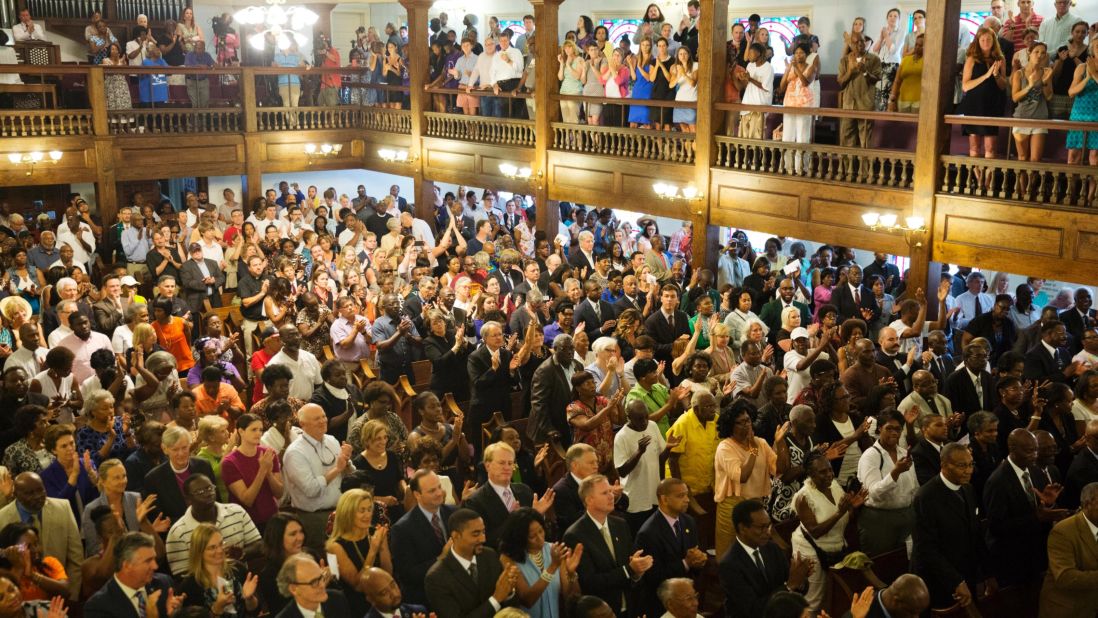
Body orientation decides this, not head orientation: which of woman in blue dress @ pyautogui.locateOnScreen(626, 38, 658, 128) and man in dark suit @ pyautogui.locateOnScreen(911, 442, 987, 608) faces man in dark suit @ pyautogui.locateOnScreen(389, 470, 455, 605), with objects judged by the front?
the woman in blue dress

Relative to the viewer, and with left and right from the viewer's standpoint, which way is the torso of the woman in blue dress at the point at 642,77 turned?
facing the viewer

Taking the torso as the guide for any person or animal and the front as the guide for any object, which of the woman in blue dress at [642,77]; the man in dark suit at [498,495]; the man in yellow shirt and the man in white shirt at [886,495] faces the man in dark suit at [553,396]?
the woman in blue dress

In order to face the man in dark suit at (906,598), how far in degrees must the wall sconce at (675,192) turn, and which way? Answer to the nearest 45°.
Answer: approximately 45° to its left

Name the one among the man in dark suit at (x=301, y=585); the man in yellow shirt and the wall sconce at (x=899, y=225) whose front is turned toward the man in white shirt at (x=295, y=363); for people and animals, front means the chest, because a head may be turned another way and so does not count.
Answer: the wall sconce

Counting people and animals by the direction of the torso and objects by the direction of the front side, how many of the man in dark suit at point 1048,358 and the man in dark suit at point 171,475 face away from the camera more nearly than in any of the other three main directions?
0

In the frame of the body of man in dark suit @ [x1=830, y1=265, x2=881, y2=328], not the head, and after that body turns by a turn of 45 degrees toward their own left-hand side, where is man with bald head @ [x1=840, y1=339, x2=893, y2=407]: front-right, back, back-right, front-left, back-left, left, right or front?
right

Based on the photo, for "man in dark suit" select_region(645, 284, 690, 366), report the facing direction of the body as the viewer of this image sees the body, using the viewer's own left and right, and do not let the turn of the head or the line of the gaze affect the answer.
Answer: facing the viewer and to the right of the viewer

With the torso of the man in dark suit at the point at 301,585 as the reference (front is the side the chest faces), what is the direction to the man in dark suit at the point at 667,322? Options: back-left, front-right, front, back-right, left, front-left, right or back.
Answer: left

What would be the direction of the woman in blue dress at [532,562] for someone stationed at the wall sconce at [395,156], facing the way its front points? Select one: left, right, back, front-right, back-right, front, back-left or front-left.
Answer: front-left

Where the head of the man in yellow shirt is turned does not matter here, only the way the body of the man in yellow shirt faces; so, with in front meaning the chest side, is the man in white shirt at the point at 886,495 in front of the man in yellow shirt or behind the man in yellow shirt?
in front

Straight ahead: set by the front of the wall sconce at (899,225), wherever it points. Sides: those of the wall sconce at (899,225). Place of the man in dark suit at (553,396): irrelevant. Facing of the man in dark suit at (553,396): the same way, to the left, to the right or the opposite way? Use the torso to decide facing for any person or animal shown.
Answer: to the left

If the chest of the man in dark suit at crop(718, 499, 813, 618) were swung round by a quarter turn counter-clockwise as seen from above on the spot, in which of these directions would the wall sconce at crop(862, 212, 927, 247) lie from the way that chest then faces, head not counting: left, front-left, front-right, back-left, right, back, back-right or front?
front-left

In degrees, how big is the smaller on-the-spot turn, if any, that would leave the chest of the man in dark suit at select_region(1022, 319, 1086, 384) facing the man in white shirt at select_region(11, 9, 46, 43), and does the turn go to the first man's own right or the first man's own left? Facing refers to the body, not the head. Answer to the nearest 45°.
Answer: approximately 135° to the first man's own right

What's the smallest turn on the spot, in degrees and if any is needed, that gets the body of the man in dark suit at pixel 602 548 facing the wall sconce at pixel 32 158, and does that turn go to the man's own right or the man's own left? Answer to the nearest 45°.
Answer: approximately 180°

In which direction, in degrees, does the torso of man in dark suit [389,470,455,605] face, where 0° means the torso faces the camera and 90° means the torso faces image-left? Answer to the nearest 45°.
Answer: approximately 315°
